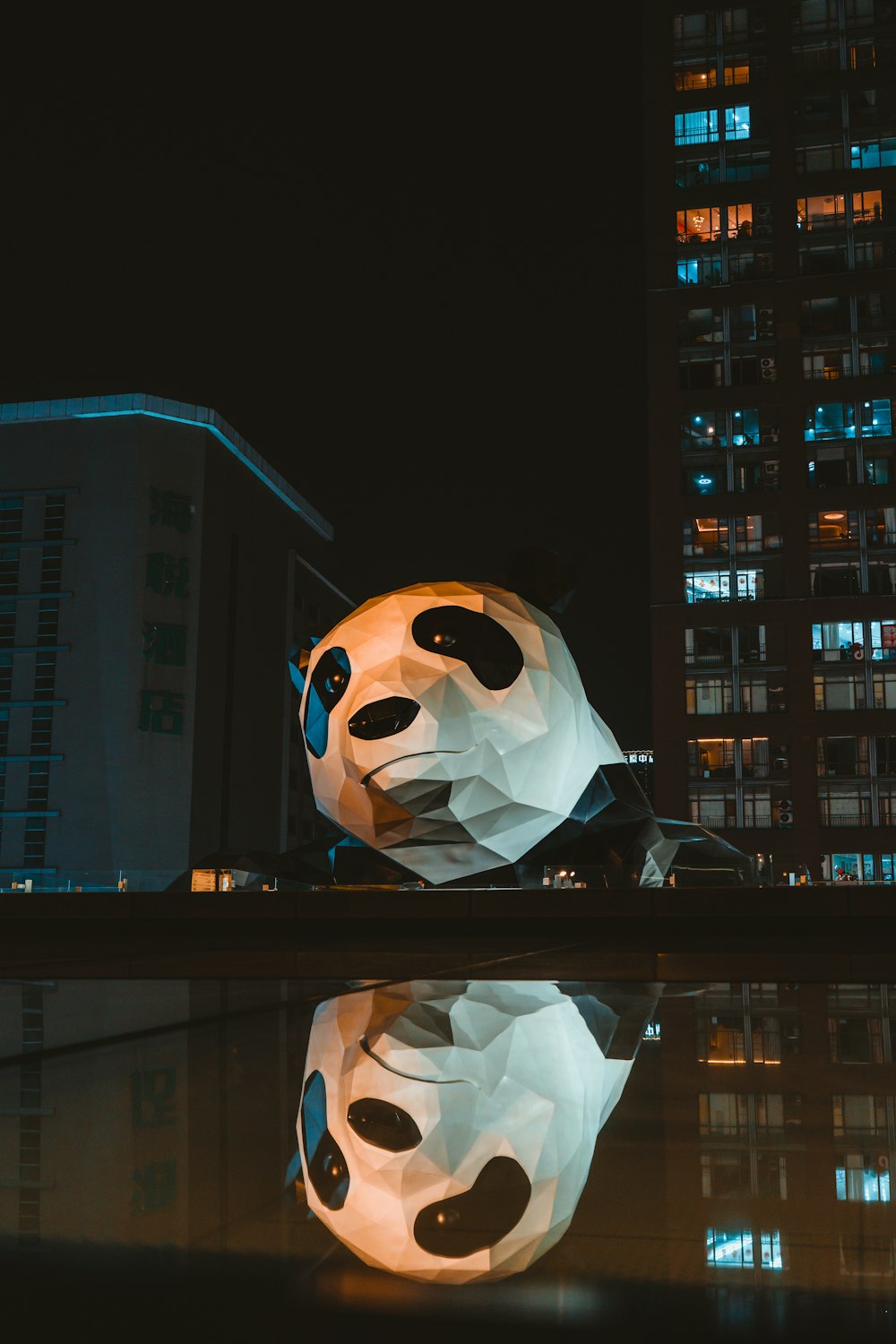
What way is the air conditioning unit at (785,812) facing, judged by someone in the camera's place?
facing the viewer

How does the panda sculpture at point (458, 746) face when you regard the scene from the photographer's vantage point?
facing the viewer and to the left of the viewer

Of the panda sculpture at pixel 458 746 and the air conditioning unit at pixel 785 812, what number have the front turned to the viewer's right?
0

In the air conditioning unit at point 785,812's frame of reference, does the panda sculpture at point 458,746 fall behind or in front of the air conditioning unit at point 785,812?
in front
